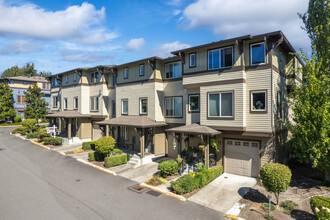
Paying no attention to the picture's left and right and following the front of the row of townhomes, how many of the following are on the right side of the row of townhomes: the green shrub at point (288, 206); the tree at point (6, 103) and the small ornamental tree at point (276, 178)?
1

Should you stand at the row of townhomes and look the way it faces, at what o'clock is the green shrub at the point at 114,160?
The green shrub is roughly at 2 o'clock from the row of townhomes.

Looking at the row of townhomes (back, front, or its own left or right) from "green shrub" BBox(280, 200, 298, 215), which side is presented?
left

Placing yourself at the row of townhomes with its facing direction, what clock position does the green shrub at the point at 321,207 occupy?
The green shrub is roughly at 10 o'clock from the row of townhomes.

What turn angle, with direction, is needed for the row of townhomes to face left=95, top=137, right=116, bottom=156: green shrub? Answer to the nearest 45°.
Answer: approximately 45° to its right

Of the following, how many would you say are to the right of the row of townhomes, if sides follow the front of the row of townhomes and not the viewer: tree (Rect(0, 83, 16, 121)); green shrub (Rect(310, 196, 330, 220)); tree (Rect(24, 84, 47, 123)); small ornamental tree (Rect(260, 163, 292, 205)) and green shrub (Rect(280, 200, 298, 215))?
2

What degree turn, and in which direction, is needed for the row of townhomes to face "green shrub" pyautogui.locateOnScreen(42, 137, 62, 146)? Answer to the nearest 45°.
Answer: approximately 90° to its right

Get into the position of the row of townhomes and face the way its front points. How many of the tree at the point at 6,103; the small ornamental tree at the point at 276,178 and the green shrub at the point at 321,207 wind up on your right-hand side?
1

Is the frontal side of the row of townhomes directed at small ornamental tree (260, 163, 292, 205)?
no

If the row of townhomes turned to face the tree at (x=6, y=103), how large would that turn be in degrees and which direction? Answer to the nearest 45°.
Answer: approximately 90° to its right

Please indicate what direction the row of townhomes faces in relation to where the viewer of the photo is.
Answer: facing the viewer and to the left of the viewer

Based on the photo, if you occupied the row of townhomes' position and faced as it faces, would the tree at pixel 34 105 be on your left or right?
on your right
